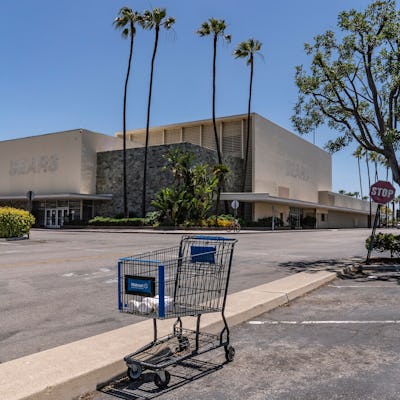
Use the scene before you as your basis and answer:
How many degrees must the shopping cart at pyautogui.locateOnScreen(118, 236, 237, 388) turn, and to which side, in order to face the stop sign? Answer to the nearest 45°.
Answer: approximately 180°

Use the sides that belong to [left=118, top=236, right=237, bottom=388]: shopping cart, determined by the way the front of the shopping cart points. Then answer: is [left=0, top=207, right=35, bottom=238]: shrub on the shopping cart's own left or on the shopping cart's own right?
on the shopping cart's own right

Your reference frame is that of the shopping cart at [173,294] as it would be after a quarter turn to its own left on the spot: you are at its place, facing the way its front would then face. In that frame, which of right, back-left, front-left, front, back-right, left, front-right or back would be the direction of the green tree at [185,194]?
back-left

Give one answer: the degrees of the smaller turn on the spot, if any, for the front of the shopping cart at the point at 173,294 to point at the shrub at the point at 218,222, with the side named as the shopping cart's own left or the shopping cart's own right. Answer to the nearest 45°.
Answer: approximately 135° to the shopping cart's own right

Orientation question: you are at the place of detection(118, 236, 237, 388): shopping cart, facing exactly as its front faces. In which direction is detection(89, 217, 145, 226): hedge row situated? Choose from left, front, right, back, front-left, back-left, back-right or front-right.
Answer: back-right

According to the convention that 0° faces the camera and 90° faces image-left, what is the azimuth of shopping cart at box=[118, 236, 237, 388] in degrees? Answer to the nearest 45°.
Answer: approximately 45°

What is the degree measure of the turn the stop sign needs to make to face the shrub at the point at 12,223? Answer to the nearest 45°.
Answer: approximately 90° to its right

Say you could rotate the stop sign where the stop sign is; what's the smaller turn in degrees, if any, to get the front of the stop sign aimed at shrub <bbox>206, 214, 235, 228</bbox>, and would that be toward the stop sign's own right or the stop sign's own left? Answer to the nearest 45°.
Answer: approximately 135° to the stop sign's own right
